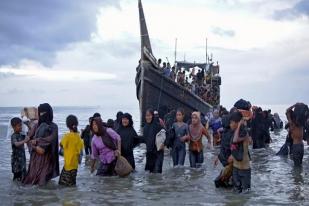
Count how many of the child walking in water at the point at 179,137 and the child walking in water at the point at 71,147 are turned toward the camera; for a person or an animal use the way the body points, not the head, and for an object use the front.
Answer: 1

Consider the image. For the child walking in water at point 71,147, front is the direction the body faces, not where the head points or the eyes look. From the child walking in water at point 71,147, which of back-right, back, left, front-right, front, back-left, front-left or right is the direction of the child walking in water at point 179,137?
front-right

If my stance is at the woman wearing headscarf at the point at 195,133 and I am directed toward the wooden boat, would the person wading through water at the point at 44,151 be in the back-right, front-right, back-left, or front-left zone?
back-left

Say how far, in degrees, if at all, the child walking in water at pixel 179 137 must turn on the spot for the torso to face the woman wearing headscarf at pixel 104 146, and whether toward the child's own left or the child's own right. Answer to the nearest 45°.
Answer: approximately 45° to the child's own right

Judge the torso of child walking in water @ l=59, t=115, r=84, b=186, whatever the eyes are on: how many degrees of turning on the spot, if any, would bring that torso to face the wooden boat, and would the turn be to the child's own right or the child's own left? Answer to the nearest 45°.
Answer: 0° — they already face it

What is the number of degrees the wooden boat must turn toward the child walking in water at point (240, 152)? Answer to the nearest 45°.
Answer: approximately 45° to its left

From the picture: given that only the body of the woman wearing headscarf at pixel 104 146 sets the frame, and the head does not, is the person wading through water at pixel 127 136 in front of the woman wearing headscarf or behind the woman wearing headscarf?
behind

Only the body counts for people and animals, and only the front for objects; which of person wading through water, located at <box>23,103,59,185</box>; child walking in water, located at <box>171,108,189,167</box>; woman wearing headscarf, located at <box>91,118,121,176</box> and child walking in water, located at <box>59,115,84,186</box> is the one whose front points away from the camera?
child walking in water, located at <box>59,115,84,186</box>

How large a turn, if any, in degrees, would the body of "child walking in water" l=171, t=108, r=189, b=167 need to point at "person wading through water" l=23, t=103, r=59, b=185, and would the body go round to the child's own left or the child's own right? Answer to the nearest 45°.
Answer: approximately 45° to the child's own right

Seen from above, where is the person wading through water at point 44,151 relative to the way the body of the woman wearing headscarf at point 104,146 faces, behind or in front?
in front
